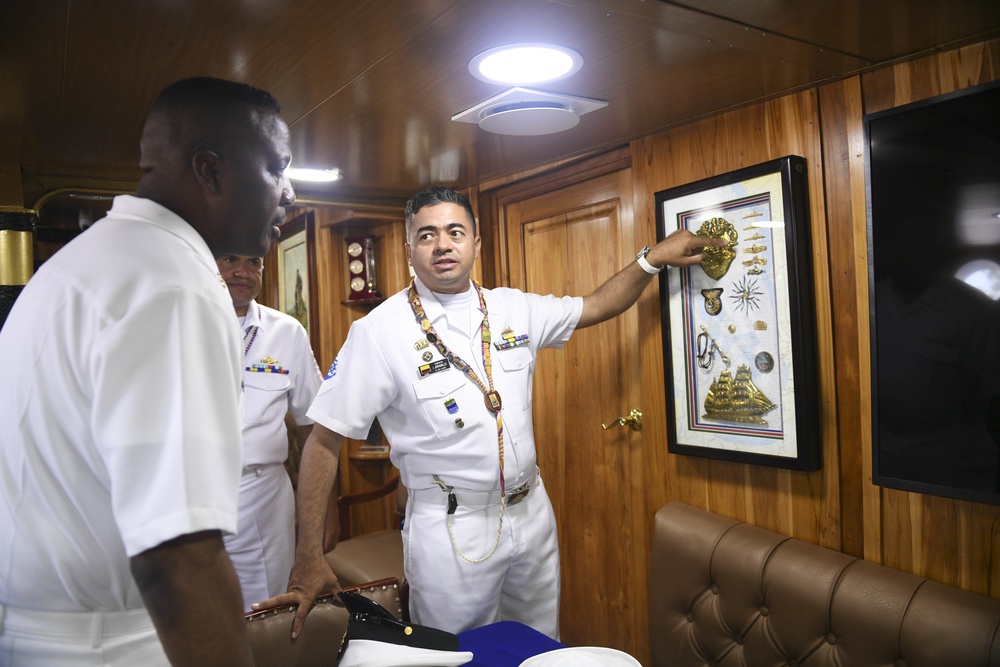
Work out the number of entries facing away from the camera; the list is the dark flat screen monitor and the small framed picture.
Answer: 0

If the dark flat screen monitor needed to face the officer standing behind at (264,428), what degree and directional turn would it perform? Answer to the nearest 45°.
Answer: approximately 45° to its right

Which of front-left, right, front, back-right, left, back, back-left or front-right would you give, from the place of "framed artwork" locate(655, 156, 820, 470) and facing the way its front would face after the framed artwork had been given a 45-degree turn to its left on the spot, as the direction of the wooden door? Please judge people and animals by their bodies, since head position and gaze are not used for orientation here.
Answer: back-right

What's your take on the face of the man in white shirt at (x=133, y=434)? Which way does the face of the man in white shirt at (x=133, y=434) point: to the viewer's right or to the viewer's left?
to the viewer's right

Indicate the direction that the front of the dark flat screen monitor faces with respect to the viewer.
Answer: facing the viewer and to the left of the viewer

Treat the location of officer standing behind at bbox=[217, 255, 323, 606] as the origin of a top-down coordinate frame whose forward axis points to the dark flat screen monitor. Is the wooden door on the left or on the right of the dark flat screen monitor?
left

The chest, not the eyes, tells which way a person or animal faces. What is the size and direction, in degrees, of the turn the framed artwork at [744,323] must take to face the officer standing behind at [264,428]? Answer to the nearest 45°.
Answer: approximately 45° to its right

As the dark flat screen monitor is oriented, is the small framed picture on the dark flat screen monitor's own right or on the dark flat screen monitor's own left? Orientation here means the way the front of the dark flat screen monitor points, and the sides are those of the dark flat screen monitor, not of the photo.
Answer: on the dark flat screen monitor's own right

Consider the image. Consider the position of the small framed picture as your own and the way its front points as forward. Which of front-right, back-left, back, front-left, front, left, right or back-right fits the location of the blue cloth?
front-left

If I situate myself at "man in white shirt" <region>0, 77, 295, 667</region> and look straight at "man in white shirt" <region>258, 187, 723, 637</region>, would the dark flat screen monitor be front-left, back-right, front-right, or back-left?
front-right

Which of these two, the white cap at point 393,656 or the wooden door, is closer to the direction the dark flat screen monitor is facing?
the white cap

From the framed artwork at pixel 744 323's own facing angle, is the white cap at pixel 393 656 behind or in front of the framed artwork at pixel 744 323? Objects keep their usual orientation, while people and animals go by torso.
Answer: in front

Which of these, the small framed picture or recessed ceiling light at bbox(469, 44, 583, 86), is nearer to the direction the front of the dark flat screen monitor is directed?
the recessed ceiling light

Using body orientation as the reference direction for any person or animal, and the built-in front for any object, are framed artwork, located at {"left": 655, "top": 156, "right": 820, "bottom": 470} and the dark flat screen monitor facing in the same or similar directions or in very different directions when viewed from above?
same or similar directions

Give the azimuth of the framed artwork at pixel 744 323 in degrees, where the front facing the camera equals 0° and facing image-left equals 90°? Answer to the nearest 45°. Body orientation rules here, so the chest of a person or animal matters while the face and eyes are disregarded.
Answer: approximately 45°
